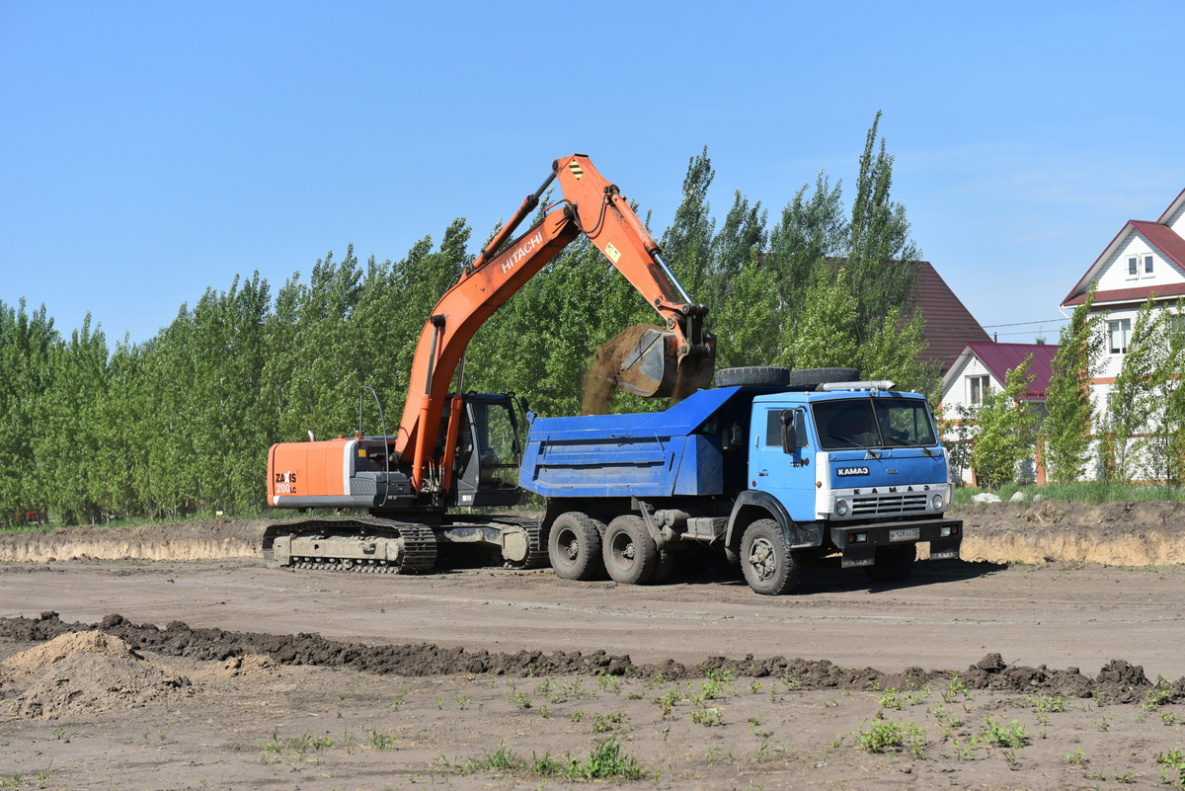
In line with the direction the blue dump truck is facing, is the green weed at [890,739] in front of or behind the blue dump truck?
in front

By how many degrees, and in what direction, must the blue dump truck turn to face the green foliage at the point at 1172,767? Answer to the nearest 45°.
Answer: approximately 45° to its right

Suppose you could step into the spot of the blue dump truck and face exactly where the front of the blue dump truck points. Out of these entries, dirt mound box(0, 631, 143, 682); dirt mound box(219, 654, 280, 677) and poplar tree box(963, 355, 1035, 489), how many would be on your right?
2

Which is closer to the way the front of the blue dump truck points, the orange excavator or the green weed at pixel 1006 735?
the green weed

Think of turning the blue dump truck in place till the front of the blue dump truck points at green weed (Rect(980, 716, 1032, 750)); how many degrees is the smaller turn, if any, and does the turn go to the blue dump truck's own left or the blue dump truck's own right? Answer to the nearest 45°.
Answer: approximately 45° to the blue dump truck's own right

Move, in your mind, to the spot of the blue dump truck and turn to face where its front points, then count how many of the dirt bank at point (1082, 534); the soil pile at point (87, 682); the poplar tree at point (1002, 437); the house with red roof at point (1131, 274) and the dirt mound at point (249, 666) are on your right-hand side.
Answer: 2

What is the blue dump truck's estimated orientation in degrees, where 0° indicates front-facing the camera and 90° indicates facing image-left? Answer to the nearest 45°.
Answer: approximately 315°

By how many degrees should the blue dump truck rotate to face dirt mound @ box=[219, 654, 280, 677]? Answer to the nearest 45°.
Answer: approximately 90° to its right

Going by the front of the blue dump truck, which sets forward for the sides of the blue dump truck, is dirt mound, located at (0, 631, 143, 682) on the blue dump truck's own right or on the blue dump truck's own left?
on the blue dump truck's own right

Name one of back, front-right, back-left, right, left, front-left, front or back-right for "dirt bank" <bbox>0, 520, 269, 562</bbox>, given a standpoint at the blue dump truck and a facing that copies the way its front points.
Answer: back

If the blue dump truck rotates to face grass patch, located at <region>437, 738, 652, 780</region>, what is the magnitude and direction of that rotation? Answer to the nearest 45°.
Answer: approximately 45° to its right

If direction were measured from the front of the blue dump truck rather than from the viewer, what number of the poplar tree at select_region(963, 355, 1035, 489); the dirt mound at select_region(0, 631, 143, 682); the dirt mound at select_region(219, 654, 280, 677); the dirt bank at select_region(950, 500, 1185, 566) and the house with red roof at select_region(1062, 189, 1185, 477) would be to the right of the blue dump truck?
2

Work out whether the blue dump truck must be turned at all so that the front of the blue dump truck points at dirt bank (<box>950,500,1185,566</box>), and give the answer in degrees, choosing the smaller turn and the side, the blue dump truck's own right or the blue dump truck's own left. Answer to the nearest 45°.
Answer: approximately 90° to the blue dump truck's own left
